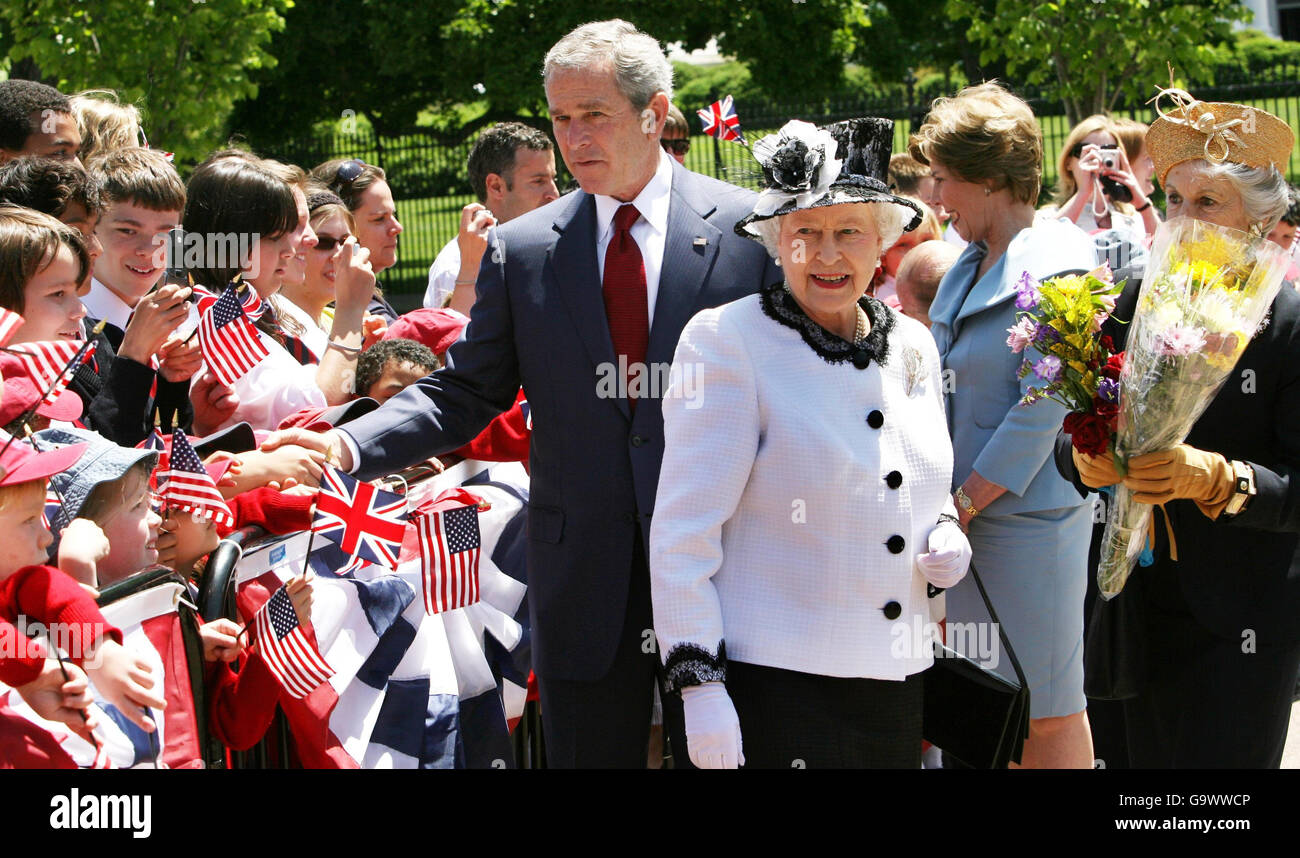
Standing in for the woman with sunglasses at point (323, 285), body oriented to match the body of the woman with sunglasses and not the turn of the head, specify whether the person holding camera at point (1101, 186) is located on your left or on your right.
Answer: on your left

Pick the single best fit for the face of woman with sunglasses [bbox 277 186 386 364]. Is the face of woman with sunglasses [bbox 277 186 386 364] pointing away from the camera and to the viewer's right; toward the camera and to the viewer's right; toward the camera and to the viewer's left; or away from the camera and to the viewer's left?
toward the camera and to the viewer's right

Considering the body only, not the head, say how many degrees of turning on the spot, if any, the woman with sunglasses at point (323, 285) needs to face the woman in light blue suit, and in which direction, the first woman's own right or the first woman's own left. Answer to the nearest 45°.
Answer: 0° — they already face them

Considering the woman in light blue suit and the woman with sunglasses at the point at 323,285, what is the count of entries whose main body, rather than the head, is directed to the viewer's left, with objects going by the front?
1

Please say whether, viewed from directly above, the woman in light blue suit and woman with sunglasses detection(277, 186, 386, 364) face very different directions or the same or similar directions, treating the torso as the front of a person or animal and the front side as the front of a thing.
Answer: very different directions

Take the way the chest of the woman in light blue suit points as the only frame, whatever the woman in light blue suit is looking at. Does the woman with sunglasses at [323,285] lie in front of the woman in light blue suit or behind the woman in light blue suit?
in front

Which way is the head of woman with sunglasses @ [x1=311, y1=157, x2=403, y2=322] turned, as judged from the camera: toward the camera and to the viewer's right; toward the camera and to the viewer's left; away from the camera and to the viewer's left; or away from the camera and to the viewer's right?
toward the camera and to the viewer's right

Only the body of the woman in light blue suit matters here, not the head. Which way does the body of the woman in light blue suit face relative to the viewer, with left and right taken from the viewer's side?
facing to the left of the viewer

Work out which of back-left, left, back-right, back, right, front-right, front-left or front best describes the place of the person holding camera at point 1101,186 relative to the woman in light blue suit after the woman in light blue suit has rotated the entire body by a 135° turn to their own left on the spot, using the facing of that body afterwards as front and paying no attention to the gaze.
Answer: back-left

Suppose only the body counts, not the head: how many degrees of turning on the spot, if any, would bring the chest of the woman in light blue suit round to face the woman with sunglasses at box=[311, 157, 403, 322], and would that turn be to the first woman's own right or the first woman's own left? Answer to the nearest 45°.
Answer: approximately 45° to the first woman's own right

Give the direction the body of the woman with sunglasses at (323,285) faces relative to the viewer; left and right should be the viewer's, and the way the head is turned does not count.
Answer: facing the viewer and to the right of the viewer

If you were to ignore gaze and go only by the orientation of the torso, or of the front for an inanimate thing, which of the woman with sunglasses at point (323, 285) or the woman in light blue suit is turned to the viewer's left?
the woman in light blue suit

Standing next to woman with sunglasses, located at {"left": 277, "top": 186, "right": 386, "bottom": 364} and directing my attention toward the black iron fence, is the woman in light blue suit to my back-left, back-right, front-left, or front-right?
back-right

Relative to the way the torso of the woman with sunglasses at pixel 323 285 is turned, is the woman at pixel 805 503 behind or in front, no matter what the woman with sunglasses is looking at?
in front
